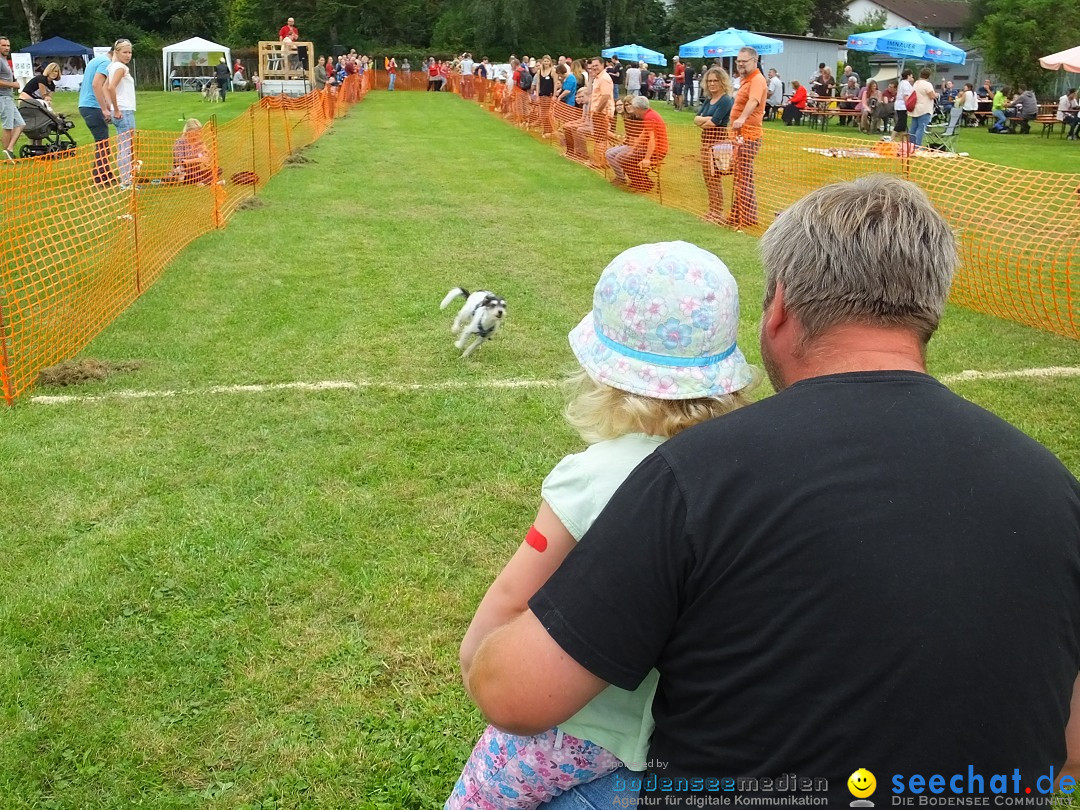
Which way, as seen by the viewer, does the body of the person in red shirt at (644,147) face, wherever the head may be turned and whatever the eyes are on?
to the viewer's left

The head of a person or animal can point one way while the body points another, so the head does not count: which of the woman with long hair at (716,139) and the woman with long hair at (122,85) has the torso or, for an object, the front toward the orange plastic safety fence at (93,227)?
the woman with long hair at (716,139)

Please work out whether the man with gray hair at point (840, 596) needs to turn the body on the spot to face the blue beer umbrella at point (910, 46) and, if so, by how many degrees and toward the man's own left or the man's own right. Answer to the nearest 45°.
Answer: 0° — they already face it

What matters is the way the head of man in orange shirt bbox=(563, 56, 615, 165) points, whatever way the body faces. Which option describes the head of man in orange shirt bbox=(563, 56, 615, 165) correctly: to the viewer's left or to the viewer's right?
to the viewer's left

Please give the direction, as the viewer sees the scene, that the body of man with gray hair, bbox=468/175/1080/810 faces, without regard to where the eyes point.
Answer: away from the camera

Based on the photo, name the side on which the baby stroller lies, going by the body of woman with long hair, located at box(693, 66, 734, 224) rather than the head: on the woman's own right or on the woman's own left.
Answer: on the woman's own right

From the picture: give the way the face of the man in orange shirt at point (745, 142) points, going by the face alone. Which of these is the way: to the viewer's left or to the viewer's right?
to the viewer's left
